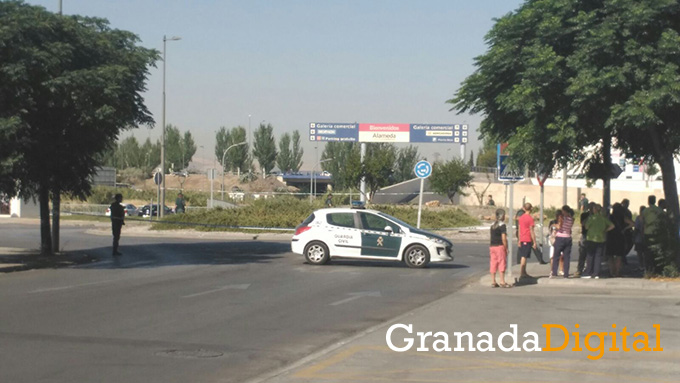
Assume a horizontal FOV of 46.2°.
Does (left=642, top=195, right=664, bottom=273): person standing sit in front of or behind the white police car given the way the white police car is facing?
in front

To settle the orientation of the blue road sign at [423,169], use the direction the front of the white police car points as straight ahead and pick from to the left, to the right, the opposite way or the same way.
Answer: to the right

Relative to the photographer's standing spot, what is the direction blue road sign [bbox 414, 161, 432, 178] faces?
facing the viewer

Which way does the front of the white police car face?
to the viewer's right

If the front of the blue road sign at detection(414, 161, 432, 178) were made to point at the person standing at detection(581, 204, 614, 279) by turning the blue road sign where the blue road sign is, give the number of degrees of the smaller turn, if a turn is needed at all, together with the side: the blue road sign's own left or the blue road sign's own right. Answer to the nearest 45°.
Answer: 0° — it already faces them

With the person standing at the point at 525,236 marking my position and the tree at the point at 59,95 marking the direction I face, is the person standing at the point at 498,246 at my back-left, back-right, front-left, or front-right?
front-left

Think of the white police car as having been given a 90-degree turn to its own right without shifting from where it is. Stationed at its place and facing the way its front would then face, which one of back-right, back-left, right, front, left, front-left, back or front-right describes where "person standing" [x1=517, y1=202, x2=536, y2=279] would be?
front-left

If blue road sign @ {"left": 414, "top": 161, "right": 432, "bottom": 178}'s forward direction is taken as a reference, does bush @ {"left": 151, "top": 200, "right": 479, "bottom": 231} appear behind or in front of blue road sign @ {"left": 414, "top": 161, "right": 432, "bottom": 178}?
behind

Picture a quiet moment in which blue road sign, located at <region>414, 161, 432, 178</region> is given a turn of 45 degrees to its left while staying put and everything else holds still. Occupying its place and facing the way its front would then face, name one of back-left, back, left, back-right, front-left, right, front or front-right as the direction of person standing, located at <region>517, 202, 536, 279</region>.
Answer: front-right

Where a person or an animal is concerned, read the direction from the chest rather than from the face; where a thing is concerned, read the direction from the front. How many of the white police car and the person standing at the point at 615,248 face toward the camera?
0

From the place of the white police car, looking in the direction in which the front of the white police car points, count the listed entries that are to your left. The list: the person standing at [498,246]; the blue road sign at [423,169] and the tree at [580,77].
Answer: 1

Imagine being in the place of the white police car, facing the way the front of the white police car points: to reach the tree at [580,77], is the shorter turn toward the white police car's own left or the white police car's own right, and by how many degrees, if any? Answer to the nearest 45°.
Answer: approximately 45° to the white police car's own right

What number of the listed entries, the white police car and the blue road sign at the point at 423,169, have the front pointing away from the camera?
0

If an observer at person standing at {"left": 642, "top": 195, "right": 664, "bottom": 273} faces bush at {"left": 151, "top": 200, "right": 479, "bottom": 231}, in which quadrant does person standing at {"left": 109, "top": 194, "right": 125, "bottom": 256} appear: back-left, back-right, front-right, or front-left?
front-left
